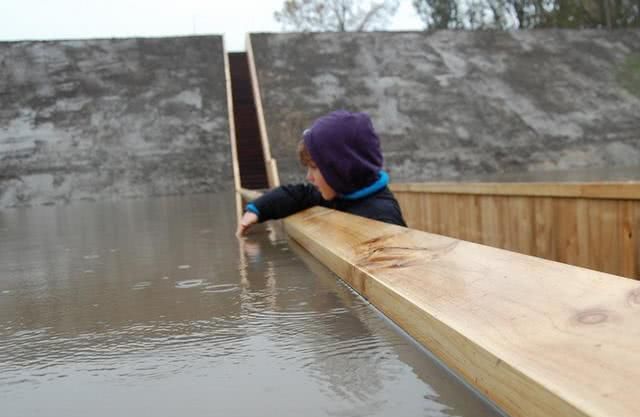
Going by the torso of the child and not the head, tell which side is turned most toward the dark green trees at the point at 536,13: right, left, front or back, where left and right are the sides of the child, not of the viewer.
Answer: right

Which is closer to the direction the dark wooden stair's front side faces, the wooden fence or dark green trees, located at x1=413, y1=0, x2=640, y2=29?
the wooden fence

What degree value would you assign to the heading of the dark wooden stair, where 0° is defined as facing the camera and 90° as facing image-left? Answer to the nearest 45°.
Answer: approximately 0°

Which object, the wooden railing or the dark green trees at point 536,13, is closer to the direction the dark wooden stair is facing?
the wooden railing

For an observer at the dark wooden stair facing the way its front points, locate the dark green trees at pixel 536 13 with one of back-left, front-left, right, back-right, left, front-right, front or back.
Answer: back-left

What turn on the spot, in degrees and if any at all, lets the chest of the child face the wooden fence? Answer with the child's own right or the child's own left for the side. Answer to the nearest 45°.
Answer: approximately 180°

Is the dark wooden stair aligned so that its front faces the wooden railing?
yes

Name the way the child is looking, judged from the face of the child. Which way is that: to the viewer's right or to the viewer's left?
to the viewer's left

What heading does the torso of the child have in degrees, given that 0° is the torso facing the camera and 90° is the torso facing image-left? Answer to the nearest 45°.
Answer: approximately 90°
